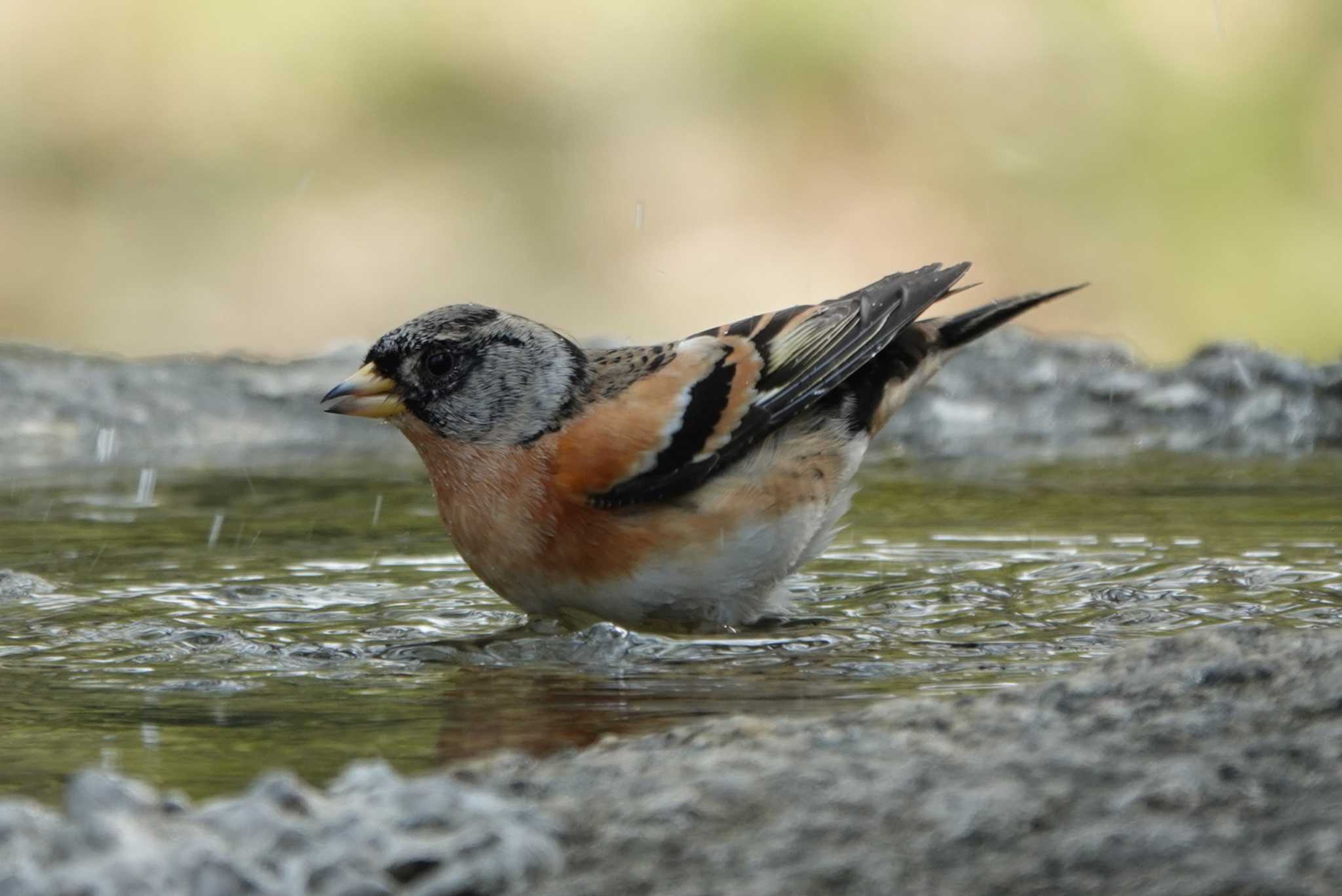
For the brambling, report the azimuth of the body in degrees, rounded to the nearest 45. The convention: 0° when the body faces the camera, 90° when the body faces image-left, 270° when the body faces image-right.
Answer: approximately 90°
